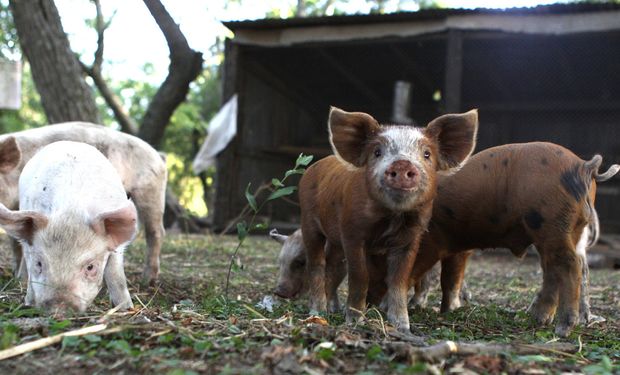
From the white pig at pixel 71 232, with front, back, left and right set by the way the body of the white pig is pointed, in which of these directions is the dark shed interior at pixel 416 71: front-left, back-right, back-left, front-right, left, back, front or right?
back-left

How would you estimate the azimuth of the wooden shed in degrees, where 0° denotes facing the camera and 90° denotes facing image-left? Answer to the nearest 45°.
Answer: approximately 0°

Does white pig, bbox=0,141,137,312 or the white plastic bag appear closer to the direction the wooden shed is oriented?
the white pig

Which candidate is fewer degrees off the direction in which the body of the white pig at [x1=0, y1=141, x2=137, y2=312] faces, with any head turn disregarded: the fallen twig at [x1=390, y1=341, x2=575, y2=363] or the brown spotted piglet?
the fallen twig

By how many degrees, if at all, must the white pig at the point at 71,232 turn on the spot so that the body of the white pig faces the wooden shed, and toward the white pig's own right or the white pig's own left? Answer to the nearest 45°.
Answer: approximately 135° to the white pig's own left

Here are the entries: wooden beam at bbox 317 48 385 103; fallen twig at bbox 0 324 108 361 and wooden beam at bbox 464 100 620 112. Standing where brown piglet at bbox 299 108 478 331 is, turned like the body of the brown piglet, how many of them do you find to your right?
1

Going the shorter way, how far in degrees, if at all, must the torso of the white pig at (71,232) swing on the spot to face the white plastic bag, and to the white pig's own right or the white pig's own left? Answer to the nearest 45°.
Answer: approximately 180°

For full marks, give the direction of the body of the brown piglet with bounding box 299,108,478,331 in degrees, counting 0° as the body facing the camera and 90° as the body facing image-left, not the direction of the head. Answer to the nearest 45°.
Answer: approximately 315°

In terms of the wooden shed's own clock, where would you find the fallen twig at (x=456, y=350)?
The fallen twig is roughly at 12 o'clock from the wooden shed.

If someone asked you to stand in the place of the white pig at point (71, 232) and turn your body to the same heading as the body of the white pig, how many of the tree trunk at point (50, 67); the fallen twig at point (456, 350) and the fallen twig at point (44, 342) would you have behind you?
1

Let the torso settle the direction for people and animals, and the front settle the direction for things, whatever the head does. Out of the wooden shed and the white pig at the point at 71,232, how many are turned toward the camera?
2

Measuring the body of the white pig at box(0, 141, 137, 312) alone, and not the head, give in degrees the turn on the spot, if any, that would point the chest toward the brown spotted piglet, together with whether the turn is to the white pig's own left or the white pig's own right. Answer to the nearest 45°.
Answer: approximately 90° to the white pig's own left

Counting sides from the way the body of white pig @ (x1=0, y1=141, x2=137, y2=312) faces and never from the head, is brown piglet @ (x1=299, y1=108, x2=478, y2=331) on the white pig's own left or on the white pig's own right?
on the white pig's own left

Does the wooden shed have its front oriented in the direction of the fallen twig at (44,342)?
yes

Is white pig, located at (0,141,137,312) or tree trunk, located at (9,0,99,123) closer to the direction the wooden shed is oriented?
the white pig
